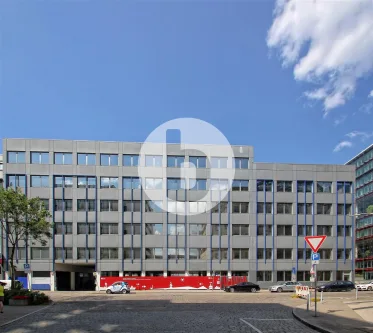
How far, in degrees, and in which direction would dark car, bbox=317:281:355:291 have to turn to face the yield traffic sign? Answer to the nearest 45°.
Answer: approximately 90° to its left

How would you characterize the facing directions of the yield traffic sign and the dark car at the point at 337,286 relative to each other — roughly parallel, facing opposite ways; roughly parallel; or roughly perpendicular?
roughly perpendicular

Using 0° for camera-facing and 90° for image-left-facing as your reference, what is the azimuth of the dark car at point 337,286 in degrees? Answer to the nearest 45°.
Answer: approximately 90°

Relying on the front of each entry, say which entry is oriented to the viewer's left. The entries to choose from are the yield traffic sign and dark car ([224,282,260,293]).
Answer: the dark car

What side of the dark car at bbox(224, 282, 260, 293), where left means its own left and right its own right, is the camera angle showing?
left

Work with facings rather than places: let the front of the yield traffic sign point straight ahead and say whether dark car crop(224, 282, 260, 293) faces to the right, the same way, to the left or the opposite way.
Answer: to the right

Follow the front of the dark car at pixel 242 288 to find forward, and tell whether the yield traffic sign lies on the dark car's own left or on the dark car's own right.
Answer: on the dark car's own left

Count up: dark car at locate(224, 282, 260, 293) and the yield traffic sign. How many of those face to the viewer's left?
1

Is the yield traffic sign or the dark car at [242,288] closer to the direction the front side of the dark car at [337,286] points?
the dark car

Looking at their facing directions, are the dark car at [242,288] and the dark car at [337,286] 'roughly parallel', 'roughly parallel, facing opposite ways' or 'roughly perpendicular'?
roughly parallel

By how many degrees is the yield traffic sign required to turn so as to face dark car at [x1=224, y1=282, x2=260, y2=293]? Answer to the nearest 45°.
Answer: approximately 180°

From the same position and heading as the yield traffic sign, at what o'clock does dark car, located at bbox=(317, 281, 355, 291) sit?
The dark car is roughly at 6 o'clock from the yield traffic sign.

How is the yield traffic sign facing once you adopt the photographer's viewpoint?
facing the viewer
